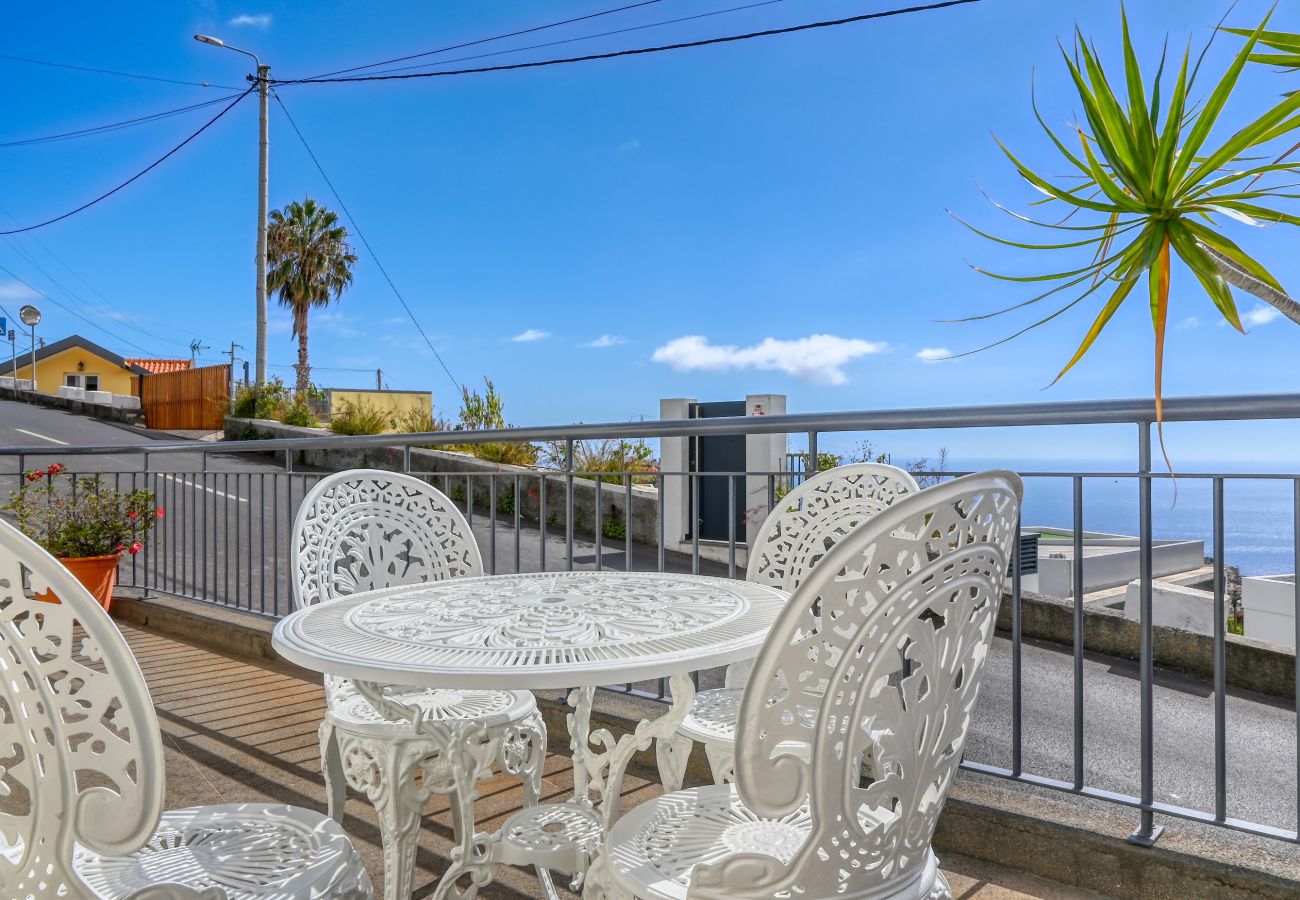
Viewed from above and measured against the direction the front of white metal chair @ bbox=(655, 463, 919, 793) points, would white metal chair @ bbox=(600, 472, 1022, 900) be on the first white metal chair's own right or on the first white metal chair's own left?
on the first white metal chair's own left

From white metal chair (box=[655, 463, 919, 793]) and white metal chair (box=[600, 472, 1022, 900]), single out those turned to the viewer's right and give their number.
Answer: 0

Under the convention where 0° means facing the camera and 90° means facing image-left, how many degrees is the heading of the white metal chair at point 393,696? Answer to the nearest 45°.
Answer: approximately 315°

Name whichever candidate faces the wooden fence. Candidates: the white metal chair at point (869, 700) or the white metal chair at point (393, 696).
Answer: the white metal chair at point (869, 700)

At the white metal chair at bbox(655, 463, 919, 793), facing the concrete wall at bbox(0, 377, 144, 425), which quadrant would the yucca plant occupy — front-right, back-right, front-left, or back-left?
back-right

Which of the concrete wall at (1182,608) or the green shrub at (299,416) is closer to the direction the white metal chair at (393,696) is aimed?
the concrete wall

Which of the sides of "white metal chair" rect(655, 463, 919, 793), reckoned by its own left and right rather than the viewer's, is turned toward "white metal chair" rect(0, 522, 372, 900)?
front

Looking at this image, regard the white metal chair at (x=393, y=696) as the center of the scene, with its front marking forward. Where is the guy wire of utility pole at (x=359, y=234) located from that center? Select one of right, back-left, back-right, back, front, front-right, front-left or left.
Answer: back-left

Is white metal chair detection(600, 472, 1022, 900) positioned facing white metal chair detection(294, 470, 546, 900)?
yes

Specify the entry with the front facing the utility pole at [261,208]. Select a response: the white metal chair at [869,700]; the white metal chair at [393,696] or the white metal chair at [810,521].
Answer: the white metal chair at [869,700]

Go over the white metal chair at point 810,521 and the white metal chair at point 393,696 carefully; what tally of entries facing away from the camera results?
0

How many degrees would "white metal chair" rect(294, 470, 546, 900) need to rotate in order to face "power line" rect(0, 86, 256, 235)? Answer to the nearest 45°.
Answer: approximately 135° to its left

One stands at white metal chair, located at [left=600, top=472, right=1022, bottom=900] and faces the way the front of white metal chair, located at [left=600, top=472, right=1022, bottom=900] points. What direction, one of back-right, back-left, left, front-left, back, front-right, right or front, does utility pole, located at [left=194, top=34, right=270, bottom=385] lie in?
front

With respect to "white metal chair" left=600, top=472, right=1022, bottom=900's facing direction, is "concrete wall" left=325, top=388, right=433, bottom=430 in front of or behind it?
in front

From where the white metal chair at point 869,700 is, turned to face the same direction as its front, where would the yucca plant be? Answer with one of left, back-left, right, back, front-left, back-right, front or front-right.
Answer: right

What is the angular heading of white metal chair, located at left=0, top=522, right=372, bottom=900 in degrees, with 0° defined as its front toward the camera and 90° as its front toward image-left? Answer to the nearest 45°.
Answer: approximately 225°

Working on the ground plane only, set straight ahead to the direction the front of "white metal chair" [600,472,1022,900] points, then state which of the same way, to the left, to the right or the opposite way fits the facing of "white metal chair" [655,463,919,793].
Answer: to the left

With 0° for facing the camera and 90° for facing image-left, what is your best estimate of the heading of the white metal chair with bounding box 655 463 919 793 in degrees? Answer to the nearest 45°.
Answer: approximately 45°

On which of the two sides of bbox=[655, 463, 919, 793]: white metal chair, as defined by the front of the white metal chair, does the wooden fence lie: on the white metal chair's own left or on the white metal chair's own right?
on the white metal chair's own right

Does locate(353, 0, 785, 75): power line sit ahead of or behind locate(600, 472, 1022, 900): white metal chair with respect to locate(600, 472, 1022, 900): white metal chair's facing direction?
ahead

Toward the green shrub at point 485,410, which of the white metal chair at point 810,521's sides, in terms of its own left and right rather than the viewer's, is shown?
right

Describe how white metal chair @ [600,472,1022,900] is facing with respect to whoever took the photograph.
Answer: facing away from the viewer and to the left of the viewer
